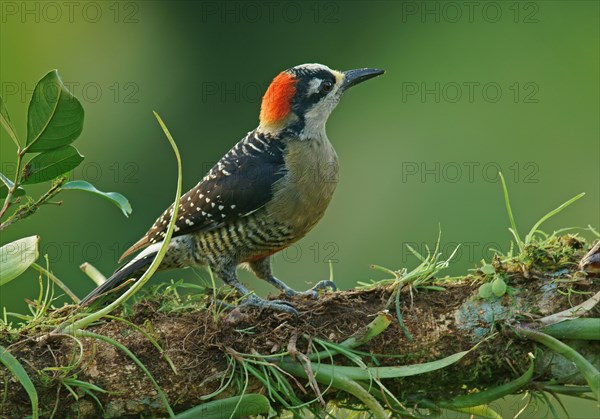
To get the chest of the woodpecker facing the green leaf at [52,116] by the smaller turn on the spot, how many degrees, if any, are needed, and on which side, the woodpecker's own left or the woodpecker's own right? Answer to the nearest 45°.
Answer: approximately 135° to the woodpecker's own right

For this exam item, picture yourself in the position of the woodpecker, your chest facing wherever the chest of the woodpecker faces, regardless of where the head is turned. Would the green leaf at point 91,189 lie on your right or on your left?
on your right

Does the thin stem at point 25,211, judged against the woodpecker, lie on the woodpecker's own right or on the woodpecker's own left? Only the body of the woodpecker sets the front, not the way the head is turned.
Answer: on the woodpecker's own right

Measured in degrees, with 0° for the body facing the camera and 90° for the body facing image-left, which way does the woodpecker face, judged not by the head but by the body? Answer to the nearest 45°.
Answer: approximately 270°

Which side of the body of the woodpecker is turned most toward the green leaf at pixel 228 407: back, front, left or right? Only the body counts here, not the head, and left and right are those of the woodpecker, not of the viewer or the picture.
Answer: right

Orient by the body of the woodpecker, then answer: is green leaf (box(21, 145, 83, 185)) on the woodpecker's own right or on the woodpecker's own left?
on the woodpecker's own right

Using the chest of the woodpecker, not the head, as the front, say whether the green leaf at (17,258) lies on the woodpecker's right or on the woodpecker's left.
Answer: on the woodpecker's right
